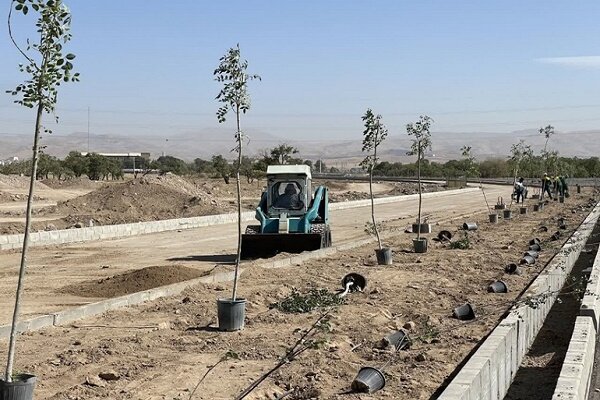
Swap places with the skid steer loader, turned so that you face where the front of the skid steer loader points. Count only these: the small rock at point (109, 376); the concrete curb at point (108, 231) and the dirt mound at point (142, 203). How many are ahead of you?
1

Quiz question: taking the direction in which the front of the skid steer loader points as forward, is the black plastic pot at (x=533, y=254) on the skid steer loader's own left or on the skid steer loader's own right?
on the skid steer loader's own left

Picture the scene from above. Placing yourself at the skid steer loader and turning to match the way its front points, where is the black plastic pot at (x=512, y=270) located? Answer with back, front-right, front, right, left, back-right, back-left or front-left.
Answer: front-left

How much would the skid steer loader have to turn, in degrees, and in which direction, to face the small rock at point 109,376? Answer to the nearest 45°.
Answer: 0° — it already faces it

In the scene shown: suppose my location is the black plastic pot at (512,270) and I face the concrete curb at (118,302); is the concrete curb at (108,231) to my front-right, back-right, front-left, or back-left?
front-right

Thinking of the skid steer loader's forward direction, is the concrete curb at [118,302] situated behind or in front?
in front

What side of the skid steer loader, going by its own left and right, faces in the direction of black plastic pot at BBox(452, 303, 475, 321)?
front

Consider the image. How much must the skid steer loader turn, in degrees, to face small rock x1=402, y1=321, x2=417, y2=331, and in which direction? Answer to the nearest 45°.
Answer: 0° — it already faces it

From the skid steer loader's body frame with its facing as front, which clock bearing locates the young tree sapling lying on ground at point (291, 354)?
The young tree sapling lying on ground is roughly at 12 o'clock from the skid steer loader.

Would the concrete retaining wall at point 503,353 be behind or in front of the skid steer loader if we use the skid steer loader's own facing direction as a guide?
in front

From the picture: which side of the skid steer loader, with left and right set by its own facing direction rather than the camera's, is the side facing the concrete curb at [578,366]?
front

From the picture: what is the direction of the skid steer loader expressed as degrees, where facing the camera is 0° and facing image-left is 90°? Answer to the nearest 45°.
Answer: approximately 0°

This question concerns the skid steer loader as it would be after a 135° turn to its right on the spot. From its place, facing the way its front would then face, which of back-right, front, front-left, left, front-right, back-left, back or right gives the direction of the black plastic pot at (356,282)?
back-left

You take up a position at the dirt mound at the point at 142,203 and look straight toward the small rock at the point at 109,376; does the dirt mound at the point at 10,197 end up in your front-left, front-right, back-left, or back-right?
back-right

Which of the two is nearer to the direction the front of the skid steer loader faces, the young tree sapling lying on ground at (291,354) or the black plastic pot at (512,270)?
the young tree sapling lying on ground

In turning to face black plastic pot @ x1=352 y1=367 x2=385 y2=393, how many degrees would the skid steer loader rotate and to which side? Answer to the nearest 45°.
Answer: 0° — it already faces it

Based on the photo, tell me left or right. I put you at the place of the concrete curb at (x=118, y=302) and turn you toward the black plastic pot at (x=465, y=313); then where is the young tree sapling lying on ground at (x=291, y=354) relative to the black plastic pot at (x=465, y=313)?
right
